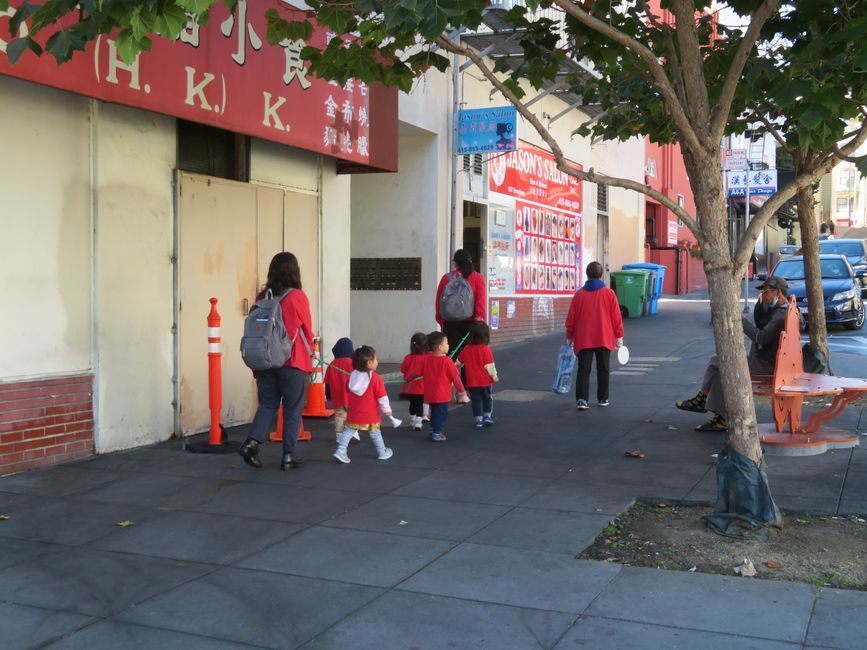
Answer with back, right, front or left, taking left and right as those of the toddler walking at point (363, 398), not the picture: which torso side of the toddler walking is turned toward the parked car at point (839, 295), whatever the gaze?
front

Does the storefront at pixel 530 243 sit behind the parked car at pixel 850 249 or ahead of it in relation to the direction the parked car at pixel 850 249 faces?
ahead

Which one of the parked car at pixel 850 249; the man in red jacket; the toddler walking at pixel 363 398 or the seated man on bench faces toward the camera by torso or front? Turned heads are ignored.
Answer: the parked car

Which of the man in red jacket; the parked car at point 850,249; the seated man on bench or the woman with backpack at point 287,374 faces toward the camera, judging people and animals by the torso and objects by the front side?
the parked car

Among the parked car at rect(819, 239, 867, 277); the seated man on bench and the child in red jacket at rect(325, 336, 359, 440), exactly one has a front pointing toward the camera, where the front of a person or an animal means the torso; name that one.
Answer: the parked car

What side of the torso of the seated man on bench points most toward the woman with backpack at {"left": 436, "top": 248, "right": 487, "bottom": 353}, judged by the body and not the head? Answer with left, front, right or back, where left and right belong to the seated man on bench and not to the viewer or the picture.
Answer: front

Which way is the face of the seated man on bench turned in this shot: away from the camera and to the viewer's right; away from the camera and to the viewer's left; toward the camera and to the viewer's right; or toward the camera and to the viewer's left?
toward the camera and to the viewer's left

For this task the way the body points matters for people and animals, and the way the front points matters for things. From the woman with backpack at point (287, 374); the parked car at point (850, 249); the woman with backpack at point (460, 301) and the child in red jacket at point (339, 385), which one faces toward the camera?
the parked car

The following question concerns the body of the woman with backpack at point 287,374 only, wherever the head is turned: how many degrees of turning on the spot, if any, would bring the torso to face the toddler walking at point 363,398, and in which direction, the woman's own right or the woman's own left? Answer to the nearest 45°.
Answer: approximately 45° to the woman's own right

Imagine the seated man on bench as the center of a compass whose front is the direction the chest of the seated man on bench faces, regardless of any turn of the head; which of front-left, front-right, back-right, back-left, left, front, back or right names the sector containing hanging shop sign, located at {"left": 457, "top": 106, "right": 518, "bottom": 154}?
front-right

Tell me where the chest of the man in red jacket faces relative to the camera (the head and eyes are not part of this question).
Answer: away from the camera

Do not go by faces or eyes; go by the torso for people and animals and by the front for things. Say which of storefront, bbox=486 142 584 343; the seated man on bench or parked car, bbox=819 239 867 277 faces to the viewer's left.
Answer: the seated man on bench

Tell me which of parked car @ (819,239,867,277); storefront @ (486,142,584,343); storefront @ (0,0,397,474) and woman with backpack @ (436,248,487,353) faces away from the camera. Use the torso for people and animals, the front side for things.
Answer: the woman with backpack

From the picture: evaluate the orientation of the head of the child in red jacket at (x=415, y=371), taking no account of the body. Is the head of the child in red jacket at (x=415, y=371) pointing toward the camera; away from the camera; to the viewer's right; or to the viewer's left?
away from the camera

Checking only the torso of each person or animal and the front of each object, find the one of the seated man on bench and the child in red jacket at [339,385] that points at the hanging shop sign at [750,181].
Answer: the child in red jacket

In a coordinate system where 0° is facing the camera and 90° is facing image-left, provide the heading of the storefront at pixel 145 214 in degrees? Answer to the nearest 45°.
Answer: approximately 315°

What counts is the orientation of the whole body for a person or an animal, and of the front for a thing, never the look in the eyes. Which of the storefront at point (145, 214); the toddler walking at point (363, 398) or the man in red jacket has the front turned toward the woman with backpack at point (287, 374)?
the storefront

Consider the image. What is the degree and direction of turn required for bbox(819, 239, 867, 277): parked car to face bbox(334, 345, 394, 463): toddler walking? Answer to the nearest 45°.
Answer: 0° — it already faces them

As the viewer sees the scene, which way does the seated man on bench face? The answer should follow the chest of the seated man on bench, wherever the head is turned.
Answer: to the viewer's left

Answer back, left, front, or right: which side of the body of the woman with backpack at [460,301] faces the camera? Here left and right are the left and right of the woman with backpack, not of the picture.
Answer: back

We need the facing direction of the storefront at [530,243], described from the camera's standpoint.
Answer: facing the viewer and to the right of the viewer
